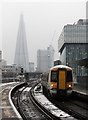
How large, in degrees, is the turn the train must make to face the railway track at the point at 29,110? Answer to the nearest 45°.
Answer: approximately 45° to its right

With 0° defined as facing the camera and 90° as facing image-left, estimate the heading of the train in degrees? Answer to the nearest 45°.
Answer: approximately 0°
